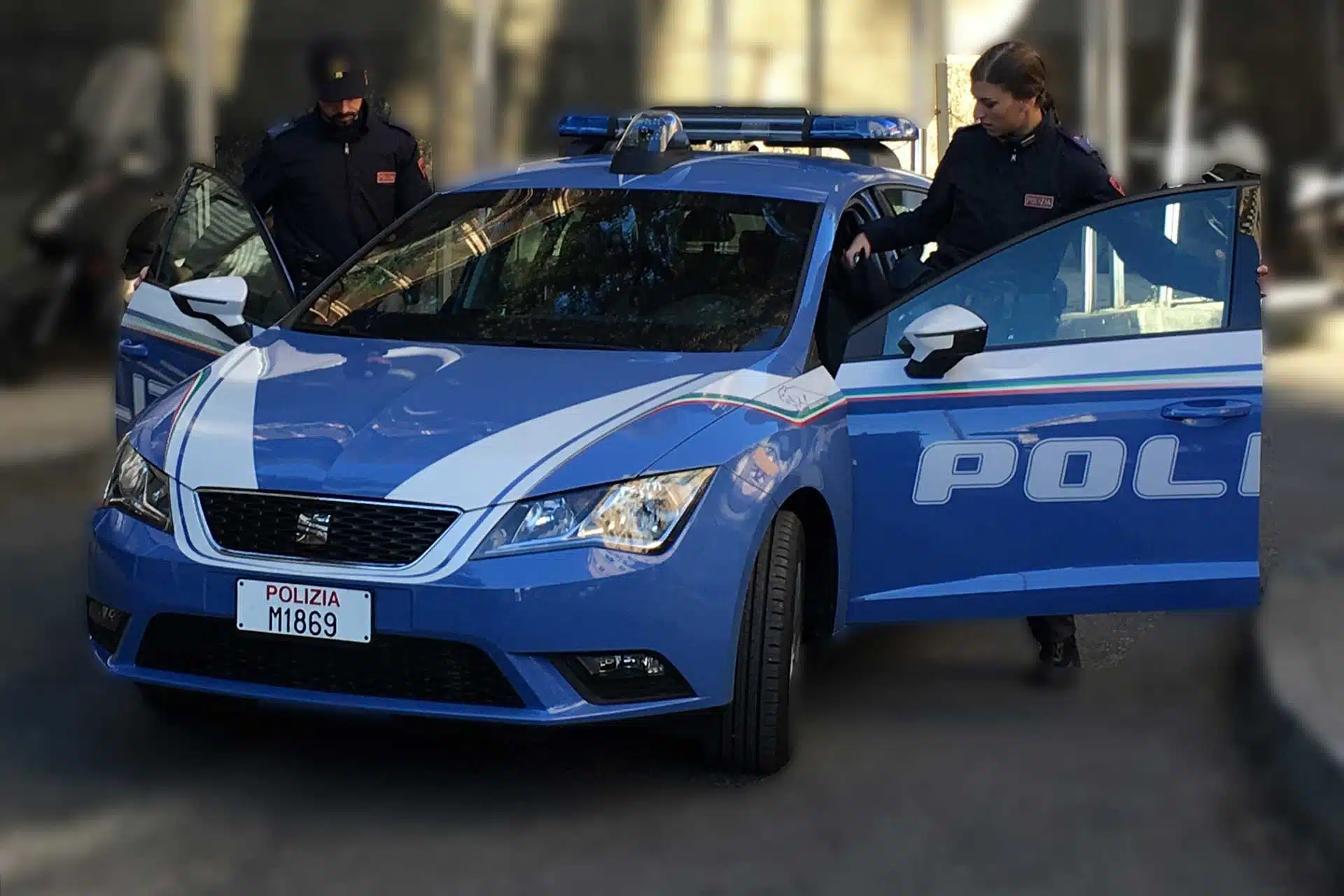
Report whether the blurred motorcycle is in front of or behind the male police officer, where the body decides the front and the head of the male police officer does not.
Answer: behind

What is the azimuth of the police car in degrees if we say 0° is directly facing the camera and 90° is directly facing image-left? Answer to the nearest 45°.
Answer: approximately 45°

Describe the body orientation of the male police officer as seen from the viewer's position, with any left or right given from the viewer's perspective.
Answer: facing the viewer

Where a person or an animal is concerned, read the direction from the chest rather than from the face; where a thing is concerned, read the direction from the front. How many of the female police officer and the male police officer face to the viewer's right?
0

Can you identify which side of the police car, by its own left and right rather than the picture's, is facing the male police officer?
right

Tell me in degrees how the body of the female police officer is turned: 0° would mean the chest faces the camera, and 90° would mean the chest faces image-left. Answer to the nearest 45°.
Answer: approximately 45°

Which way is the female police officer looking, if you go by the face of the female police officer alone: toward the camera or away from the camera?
toward the camera

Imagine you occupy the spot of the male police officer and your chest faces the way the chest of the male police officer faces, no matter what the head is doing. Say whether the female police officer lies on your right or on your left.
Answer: on your left

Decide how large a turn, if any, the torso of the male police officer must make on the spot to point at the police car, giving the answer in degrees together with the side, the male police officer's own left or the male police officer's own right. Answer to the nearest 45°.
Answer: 0° — they already face it

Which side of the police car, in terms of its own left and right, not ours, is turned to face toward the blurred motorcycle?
right
